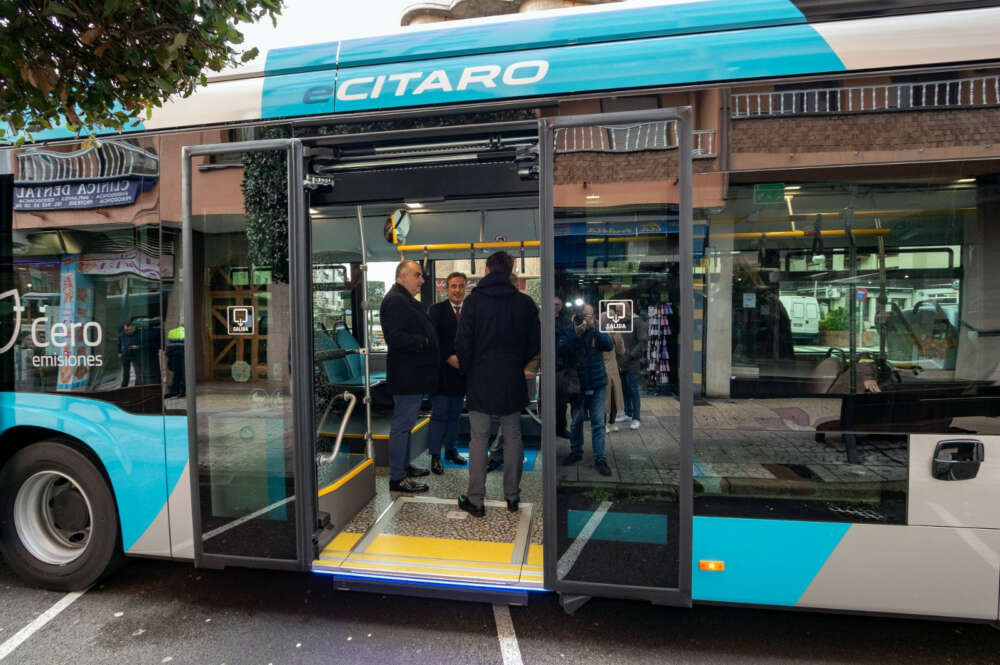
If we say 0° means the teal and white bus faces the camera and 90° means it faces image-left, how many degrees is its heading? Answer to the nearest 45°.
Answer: approximately 270°

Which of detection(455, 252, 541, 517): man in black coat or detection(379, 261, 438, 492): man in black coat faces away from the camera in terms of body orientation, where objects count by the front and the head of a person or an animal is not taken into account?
detection(455, 252, 541, 517): man in black coat

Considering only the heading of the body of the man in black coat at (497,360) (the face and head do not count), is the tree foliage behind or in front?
behind

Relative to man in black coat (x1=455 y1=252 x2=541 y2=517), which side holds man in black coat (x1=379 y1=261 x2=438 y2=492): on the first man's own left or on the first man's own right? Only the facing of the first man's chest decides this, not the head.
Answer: on the first man's own left

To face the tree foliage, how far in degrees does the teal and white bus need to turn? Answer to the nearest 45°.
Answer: approximately 180°

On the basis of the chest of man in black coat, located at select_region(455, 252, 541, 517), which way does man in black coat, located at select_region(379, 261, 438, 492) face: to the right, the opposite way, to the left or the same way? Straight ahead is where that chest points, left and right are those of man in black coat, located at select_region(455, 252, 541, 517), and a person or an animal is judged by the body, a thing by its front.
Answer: to the right

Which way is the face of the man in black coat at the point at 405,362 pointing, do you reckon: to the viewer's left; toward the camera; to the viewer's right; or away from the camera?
to the viewer's right

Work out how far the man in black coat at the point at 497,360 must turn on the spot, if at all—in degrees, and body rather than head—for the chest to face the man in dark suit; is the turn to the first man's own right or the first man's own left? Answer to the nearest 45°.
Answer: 0° — they already face them

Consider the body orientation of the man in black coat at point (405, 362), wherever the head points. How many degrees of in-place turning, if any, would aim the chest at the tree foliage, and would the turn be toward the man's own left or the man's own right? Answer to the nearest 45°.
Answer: approximately 135° to the man's own right

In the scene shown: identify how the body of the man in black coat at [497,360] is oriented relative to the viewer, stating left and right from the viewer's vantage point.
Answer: facing away from the viewer

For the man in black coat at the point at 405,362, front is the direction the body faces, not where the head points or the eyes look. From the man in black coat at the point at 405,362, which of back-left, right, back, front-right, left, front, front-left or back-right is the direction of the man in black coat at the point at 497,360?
front-right

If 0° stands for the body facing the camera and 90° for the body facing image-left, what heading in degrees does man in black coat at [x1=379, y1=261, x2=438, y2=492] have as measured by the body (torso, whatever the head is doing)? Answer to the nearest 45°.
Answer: approximately 270°
